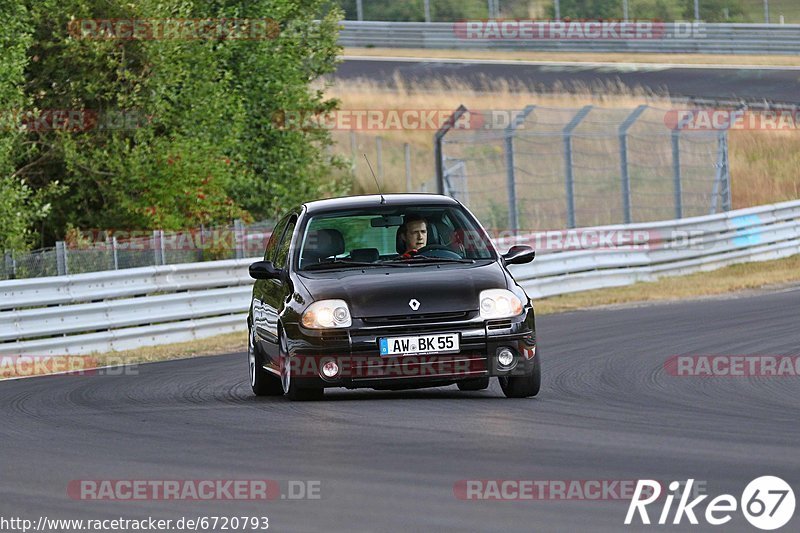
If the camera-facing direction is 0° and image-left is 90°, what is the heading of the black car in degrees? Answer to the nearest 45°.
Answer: approximately 0°

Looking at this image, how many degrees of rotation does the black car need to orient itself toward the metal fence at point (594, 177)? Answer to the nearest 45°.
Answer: approximately 180°

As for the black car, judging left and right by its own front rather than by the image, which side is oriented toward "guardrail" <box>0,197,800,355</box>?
back

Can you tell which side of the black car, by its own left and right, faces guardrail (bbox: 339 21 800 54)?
back
